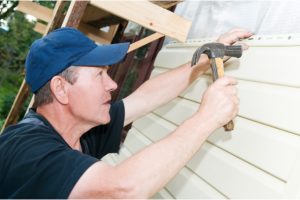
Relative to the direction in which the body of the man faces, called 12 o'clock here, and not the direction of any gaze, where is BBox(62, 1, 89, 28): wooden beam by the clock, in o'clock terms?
The wooden beam is roughly at 8 o'clock from the man.

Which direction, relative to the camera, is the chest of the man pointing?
to the viewer's right

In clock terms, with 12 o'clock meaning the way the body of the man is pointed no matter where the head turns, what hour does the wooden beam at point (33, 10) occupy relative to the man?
The wooden beam is roughly at 8 o'clock from the man.

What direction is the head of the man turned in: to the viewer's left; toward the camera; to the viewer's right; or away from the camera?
to the viewer's right

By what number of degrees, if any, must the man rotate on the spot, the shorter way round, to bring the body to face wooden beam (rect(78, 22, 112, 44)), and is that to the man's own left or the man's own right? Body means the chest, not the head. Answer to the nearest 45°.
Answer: approximately 90° to the man's own left

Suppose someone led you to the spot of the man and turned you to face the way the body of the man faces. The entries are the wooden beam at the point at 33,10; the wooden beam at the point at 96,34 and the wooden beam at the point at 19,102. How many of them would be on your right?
0
